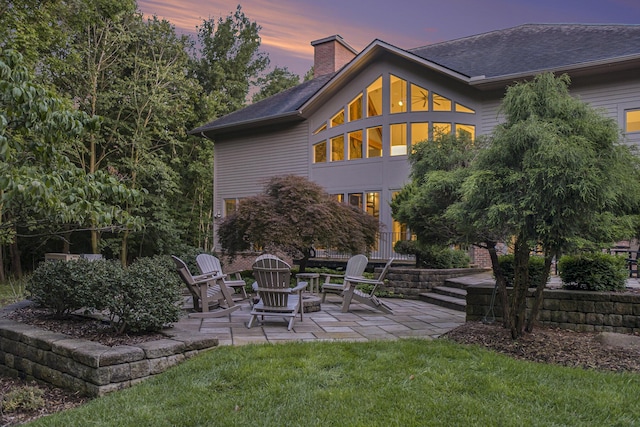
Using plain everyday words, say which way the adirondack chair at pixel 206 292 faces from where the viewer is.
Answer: facing to the right of the viewer

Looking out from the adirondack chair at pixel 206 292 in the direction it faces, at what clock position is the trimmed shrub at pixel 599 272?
The trimmed shrub is roughly at 1 o'clock from the adirondack chair.

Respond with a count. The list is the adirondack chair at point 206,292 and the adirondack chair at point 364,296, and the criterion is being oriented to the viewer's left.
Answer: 1

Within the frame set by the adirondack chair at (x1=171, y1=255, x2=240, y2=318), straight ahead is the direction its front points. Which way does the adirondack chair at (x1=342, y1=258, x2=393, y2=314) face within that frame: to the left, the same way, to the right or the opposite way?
the opposite way

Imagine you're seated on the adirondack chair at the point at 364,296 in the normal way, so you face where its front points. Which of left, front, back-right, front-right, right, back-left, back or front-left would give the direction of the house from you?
right

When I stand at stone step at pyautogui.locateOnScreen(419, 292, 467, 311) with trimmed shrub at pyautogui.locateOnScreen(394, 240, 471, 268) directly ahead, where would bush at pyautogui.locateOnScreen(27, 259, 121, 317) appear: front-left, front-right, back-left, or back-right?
back-left

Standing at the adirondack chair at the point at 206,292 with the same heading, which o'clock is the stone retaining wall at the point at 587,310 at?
The stone retaining wall is roughly at 1 o'clock from the adirondack chair.

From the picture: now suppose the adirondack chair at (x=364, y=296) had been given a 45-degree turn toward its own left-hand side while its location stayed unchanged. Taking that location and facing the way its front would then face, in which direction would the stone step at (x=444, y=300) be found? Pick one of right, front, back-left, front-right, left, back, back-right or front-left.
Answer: back

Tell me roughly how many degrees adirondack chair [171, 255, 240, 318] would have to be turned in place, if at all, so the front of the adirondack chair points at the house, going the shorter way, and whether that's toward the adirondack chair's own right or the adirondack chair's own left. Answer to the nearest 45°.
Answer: approximately 45° to the adirondack chair's own left

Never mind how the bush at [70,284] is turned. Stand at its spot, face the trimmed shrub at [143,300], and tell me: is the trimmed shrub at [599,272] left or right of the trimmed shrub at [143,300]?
left

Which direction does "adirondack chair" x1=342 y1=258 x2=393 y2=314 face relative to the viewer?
to the viewer's left

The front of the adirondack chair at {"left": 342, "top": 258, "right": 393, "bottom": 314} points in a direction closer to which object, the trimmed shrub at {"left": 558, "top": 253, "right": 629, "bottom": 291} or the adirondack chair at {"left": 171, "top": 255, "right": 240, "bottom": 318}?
the adirondack chair
